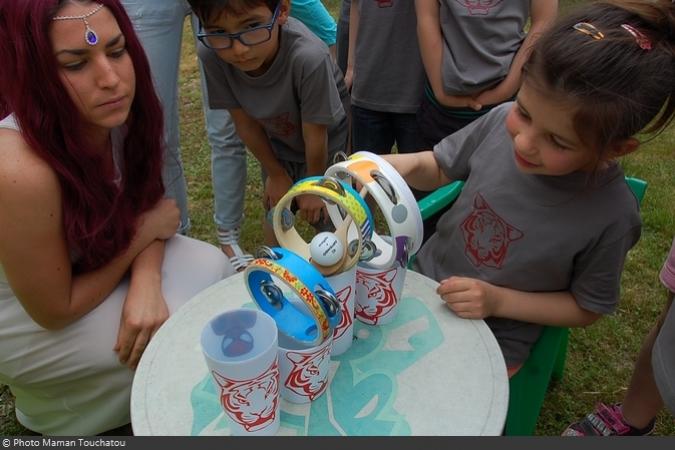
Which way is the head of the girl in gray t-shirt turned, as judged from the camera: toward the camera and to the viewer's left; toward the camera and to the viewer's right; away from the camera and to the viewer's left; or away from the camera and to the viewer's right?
toward the camera and to the viewer's left

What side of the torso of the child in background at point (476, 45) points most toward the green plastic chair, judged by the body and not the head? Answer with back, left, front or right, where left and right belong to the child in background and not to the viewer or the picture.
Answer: front

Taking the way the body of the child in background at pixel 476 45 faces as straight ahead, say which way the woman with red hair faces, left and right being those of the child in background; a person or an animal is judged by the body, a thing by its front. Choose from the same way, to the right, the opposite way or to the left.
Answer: to the left

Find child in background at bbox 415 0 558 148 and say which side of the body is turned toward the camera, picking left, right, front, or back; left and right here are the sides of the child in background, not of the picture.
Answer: front

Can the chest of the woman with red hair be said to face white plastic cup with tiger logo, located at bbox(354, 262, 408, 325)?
yes

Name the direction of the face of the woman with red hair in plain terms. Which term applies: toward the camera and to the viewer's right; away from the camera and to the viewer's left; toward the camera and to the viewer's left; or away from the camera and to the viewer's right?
toward the camera and to the viewer's right
